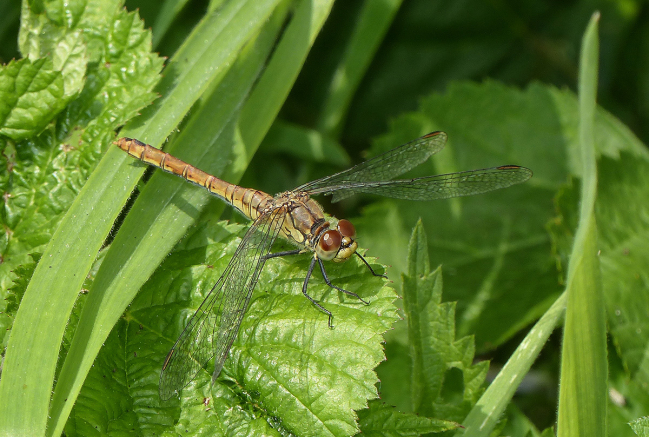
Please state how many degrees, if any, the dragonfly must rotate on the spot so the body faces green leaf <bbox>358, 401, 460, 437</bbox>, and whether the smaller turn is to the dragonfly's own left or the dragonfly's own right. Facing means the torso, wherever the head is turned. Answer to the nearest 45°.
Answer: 0° — it already faces it

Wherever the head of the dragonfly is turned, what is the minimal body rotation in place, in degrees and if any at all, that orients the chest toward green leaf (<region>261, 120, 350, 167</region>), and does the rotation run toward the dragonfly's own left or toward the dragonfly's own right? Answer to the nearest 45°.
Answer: approximately 135° to the dragonfly's own left

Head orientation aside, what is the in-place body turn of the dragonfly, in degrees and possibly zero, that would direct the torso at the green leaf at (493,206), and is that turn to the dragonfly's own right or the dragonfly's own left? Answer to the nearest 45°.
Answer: approximately 90° to the dragonfly's own left

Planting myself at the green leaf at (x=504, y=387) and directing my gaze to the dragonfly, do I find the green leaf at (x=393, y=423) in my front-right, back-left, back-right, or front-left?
front-left

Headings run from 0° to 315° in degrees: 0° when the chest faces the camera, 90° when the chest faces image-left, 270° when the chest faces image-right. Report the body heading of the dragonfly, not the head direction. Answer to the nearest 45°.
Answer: approximately 315°
